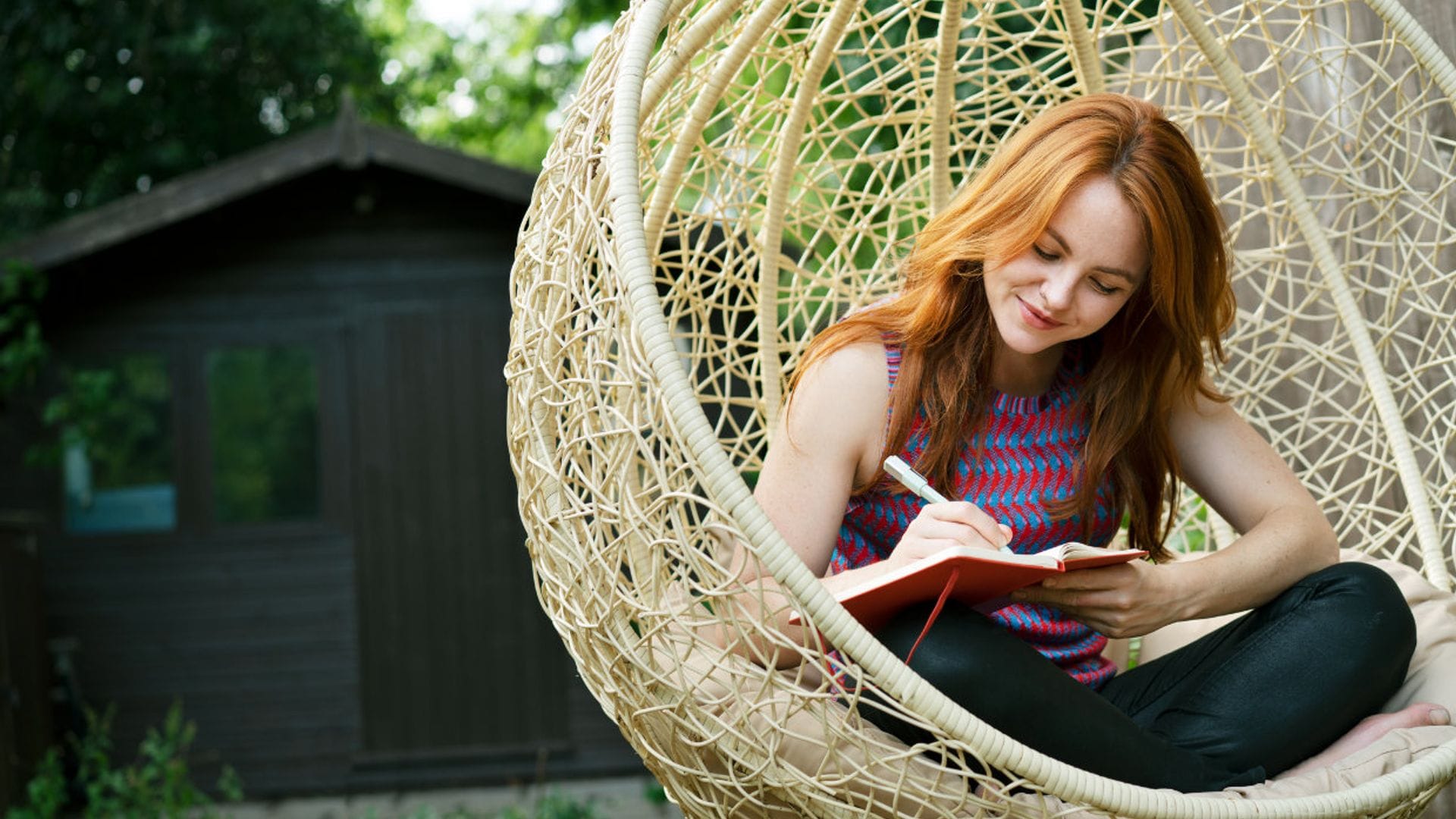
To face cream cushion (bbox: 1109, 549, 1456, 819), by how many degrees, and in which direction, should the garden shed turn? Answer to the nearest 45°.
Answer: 0° — it already faces it

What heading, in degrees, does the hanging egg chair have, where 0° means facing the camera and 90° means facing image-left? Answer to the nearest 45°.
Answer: approximately 315°

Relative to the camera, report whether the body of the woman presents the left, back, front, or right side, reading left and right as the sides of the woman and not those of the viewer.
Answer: front

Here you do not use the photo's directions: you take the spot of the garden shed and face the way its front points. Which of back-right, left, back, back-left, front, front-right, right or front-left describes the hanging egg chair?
front

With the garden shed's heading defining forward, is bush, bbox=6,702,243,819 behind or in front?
in front

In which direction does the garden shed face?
toward the camera

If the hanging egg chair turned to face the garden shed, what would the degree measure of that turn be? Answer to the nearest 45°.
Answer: approximately 180°

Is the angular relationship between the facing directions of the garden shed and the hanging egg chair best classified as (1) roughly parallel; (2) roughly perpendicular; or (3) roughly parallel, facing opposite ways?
roughly parallel

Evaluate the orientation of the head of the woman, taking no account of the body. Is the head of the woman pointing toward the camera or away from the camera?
toward the camera

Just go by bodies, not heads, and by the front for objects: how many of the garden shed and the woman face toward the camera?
2

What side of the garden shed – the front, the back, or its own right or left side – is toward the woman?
front
